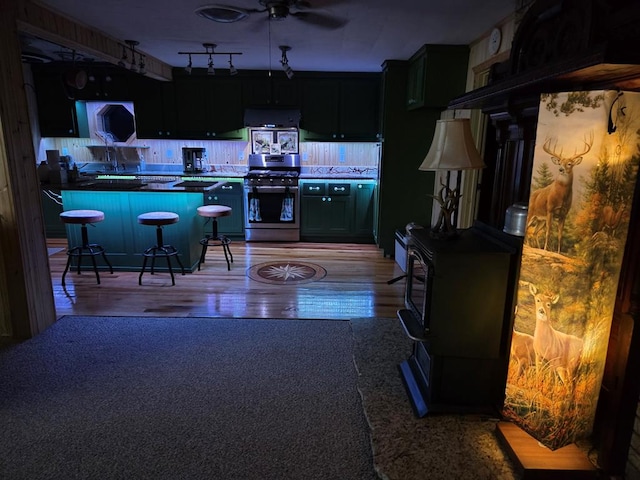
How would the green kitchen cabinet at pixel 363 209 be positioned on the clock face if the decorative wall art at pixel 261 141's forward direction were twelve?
The green kitchen cabinet is roughly at 10 o'clock from the decorative wall art.

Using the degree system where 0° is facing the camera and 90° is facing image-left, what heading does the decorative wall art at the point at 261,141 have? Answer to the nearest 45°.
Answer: approximately 0°

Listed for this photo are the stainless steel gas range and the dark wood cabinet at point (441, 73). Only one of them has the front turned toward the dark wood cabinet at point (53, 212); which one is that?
the dark wood cabinet at point (441, 73)

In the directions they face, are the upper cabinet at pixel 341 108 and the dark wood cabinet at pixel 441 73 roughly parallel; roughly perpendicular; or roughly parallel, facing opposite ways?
roughly perpendicular

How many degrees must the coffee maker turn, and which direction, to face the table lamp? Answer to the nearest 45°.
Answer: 0° — it already faces it

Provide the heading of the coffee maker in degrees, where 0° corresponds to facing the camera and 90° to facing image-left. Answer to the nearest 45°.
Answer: approximately 0°

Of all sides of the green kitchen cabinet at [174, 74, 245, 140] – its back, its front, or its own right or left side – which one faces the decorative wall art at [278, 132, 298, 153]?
left

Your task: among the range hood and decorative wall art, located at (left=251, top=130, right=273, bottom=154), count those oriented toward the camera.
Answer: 2

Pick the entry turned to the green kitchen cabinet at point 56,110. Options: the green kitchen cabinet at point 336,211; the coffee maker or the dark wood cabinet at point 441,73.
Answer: the dark wood cabinet

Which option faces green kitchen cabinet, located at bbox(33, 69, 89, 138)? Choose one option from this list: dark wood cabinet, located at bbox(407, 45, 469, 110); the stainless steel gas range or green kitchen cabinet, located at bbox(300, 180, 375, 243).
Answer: the dark wood cabinet

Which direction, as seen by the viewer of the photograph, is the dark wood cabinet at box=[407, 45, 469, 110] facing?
facing to the left of the viewer

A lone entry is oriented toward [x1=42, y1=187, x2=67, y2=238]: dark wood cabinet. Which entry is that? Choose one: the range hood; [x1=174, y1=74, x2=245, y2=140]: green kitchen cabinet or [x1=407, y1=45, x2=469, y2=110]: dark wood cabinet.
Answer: [x1=407, y1=45, x2=469, y2=110]: dark wood cabinet

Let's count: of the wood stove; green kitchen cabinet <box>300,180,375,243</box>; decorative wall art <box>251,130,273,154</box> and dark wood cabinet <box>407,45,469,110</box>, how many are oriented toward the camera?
2

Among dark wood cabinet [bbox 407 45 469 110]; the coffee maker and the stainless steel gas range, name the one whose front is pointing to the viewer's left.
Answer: the dark wood cabinet
